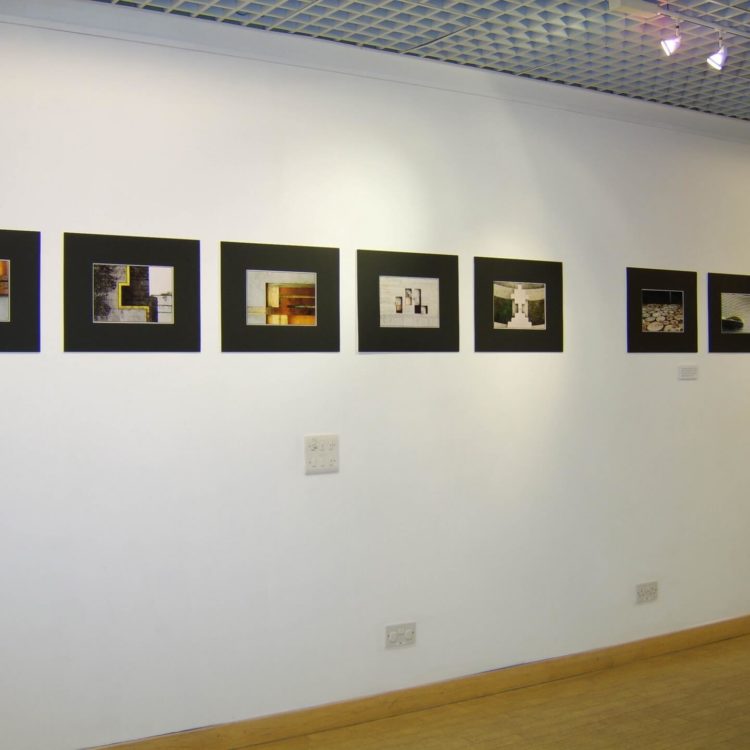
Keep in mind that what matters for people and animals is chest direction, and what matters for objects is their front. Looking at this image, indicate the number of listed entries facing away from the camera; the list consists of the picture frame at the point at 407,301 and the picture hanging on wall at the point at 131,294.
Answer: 0

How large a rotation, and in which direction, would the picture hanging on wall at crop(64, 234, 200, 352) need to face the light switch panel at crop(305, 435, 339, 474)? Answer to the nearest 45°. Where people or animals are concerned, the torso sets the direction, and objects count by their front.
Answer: approximately 45° to its left

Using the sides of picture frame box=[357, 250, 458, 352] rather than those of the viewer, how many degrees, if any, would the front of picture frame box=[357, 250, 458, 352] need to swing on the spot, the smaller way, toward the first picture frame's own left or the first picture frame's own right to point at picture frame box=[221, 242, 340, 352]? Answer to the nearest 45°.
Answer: approximately 90° to the first picture frame's own right

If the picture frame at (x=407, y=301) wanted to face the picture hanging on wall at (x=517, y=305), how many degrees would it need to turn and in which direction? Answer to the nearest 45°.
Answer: approximately 90° to its left

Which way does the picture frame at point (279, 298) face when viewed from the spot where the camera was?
facing the viewer and to the right of the viewer

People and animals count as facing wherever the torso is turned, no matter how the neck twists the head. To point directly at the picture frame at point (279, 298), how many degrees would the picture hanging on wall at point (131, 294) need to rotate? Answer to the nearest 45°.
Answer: approximately 45° to its left

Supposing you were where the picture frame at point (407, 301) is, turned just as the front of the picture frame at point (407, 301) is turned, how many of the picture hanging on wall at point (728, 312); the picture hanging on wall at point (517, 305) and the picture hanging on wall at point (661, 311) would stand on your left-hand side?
3

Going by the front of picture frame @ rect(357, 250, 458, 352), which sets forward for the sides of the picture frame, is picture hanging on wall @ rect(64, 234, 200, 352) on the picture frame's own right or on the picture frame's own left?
on the picture frame's own right

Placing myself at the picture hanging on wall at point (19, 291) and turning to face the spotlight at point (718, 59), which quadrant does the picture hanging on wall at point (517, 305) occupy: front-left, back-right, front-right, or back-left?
front-left

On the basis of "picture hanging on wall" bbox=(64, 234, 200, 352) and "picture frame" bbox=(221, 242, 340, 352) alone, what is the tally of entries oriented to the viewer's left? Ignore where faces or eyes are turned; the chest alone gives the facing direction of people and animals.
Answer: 0

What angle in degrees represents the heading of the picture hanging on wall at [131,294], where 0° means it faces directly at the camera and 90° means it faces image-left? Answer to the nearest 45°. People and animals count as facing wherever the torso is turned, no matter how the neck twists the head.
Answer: approximately 315°

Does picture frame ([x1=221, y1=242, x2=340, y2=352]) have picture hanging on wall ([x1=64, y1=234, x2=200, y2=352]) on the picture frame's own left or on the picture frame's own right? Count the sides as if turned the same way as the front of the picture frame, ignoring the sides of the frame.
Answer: on the picture frame's own right

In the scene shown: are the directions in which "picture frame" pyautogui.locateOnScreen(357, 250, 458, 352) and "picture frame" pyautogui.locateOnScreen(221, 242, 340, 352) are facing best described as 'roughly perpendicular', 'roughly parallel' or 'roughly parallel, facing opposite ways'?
roughly parallel

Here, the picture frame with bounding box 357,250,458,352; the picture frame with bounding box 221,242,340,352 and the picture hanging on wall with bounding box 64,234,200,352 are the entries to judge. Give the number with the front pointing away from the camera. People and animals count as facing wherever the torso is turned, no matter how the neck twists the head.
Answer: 0
